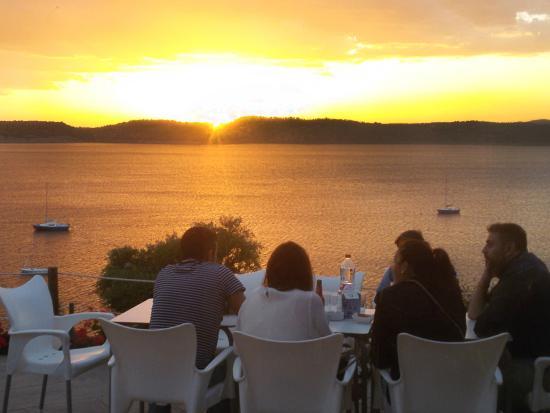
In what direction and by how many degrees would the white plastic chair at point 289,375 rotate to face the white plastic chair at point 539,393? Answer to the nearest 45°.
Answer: approximately 90° to its right

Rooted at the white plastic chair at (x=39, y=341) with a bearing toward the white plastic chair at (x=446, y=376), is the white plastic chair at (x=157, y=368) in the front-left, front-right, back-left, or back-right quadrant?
front-right

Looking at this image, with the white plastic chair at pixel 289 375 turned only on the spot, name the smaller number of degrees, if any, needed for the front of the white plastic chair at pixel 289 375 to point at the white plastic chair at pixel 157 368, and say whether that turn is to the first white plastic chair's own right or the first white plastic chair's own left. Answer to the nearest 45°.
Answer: approximately 90° to the first white plastic chair's own left

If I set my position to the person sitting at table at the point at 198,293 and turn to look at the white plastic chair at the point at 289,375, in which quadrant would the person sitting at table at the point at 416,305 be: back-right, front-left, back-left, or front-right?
front-left

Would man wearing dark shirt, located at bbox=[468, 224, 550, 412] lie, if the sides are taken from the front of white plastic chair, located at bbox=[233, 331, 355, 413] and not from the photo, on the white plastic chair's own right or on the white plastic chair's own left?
on the white plastic chair's own right

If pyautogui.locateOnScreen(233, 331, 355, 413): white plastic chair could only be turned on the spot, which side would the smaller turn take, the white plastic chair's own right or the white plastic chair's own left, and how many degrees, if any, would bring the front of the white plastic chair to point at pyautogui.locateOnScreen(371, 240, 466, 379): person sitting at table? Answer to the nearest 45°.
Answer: approximately 45° to the white plastic chair's own right

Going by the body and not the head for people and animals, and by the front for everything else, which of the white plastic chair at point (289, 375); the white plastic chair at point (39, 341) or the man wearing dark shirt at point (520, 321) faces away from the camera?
the white plastic chair at point (289, 375)

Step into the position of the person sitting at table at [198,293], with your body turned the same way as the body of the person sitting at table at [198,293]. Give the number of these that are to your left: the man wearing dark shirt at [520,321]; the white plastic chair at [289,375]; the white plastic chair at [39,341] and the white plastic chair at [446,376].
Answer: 1

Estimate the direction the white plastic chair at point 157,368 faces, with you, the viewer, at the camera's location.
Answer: facing away from the viewer and to the right of the viewer

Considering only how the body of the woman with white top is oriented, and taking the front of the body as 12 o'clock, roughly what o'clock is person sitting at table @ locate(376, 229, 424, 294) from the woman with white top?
The person sitting at table is roughly at 1 o'clock from the woman with white top.

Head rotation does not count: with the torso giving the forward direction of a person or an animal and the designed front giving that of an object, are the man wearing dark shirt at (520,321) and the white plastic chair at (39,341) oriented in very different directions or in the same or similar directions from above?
very different directions

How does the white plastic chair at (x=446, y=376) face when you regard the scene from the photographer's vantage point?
facing away from the viewer

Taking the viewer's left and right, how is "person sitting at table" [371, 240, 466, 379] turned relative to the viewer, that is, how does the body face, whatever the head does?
facing away from the viewer and to the left of the viewer

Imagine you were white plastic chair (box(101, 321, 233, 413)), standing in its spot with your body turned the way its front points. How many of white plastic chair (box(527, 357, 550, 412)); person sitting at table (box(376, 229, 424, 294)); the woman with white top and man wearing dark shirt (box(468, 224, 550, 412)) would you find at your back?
0

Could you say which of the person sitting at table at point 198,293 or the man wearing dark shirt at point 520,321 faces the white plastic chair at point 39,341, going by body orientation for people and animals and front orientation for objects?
the man wearing dark shirt

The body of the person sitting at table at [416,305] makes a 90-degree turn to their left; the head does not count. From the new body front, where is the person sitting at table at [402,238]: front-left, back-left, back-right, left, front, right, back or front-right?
back-right

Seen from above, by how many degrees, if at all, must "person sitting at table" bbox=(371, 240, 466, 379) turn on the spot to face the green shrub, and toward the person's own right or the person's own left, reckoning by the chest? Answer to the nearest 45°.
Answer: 0° — they already face it

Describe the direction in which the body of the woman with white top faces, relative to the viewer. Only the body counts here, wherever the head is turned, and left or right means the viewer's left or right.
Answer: facing away from the viewer

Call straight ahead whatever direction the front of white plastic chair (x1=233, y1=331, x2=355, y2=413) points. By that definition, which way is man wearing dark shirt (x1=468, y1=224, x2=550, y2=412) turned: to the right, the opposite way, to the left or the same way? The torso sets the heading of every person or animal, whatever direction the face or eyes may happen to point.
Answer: to the left

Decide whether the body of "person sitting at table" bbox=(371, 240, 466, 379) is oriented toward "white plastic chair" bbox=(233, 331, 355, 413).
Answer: no

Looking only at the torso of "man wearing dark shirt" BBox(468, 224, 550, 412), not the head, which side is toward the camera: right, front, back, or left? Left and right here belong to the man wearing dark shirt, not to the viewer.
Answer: left

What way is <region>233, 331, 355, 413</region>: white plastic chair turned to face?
away from the camera
